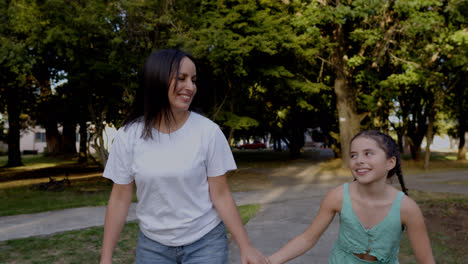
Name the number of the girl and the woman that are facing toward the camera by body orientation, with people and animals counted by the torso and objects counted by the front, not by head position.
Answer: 2

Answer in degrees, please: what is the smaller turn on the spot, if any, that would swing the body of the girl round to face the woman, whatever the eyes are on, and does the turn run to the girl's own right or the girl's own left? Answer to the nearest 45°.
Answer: approximately 90° to the girl's own right

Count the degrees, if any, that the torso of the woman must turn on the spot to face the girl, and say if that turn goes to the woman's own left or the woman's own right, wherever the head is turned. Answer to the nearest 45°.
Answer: approximately 90° to the woman's own left

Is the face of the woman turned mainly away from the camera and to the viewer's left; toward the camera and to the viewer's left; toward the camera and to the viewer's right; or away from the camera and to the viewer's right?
toward the camera and to the viewer's right

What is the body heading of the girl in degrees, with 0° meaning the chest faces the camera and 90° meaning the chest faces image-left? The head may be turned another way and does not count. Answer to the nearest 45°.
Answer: approximately 0°

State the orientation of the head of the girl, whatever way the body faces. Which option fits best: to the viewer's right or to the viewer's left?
to the viewer's left
